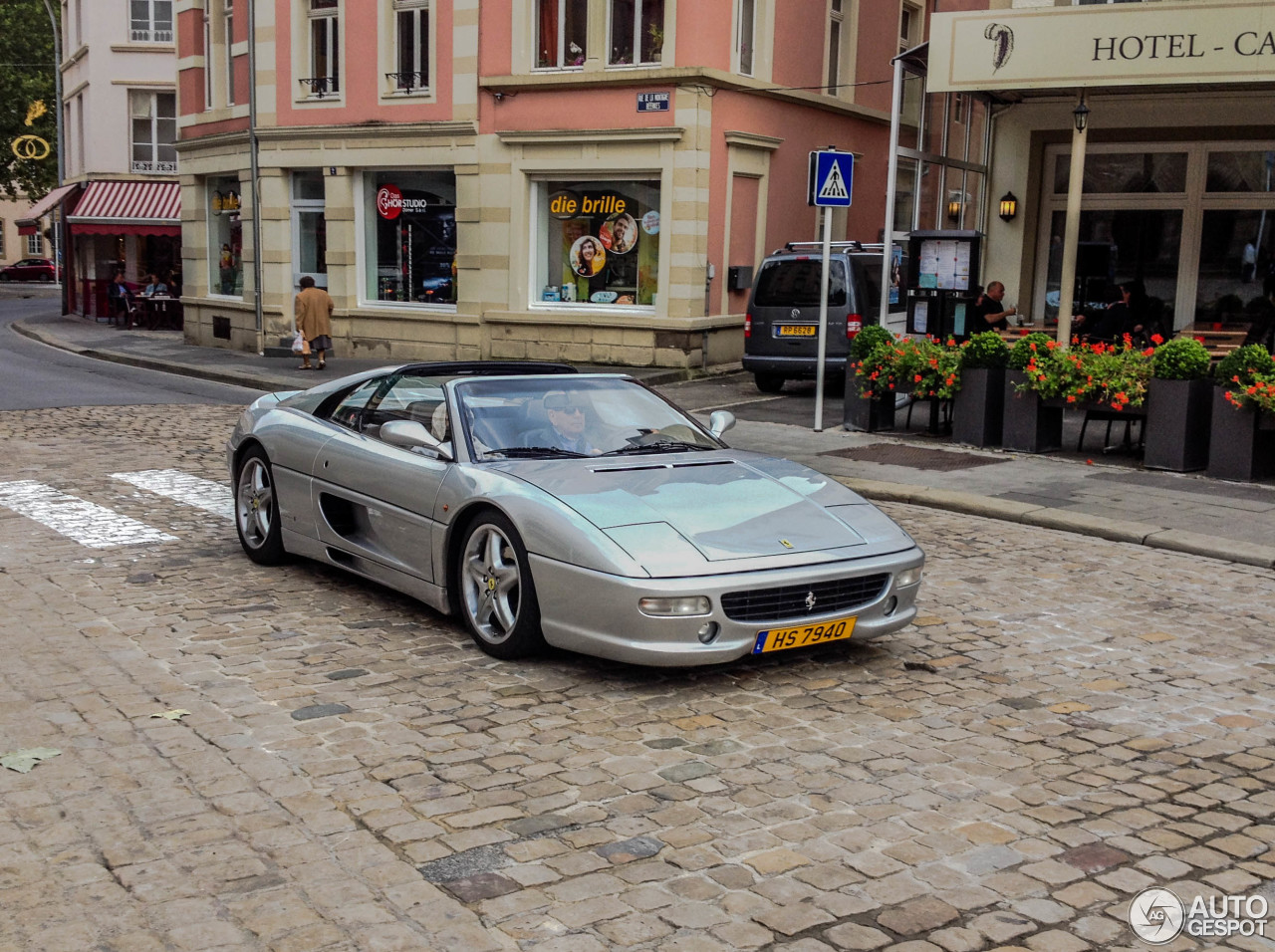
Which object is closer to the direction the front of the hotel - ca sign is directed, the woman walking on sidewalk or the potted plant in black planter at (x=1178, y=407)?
the potted plant in black planter

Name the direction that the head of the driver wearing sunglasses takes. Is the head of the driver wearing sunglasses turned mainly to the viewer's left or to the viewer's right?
to the viewer's right

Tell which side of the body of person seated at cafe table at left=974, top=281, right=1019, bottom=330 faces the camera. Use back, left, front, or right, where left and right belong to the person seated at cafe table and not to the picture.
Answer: right

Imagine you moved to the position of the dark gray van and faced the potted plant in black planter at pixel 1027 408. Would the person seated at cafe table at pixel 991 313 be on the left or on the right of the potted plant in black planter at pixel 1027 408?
left

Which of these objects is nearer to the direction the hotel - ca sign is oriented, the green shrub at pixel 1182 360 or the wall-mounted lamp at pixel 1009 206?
the green shrub

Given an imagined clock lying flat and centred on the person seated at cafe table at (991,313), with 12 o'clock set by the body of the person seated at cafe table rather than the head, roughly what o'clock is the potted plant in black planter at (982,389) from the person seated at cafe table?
The potted plant in black planter is roughly at 3 o'clock from the person seated at cafe table.

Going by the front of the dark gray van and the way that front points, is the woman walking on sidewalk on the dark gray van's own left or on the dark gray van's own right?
on the dark gray van's own left

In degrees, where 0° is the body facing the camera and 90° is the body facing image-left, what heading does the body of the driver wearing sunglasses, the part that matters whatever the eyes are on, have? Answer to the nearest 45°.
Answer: approximately 315°

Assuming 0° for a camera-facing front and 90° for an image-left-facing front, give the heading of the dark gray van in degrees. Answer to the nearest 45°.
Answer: approximately 225°
